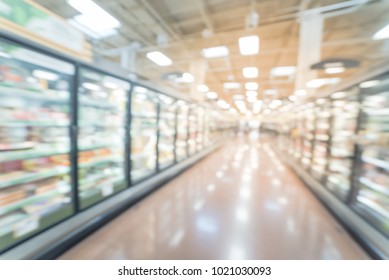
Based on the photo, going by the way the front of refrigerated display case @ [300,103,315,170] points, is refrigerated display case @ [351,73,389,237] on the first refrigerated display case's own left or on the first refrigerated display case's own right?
on the first refrigerated display case's own left

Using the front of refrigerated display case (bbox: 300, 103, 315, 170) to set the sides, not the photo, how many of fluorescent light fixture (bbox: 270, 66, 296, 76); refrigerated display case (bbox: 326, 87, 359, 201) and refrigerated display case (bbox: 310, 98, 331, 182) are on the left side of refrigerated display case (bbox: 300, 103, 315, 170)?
2

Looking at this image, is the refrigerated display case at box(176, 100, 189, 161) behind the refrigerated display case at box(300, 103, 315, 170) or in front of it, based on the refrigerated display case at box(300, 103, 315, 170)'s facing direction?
in front

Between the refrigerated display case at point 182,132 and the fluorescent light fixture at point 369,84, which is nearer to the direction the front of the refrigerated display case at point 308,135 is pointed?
the refrigerated display case

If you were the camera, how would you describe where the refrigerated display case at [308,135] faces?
facing to the left of the viewer

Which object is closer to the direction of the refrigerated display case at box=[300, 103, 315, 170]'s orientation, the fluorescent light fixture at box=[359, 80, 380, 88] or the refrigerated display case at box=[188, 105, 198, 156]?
the refrigerated display case

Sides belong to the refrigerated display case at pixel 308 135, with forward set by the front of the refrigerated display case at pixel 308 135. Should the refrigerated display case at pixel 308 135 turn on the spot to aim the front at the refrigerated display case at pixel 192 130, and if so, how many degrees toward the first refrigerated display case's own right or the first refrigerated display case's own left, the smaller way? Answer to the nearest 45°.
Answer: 0° — it already faces it

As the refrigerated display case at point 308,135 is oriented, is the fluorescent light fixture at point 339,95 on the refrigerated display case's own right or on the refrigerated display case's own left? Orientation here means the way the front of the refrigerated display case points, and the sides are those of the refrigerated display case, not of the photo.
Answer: on the refrigerated display case's own left

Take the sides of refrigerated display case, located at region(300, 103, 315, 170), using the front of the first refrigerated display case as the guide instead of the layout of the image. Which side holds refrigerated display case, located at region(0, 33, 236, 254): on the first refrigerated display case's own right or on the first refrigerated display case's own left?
on the first refrigerated display case's own left
